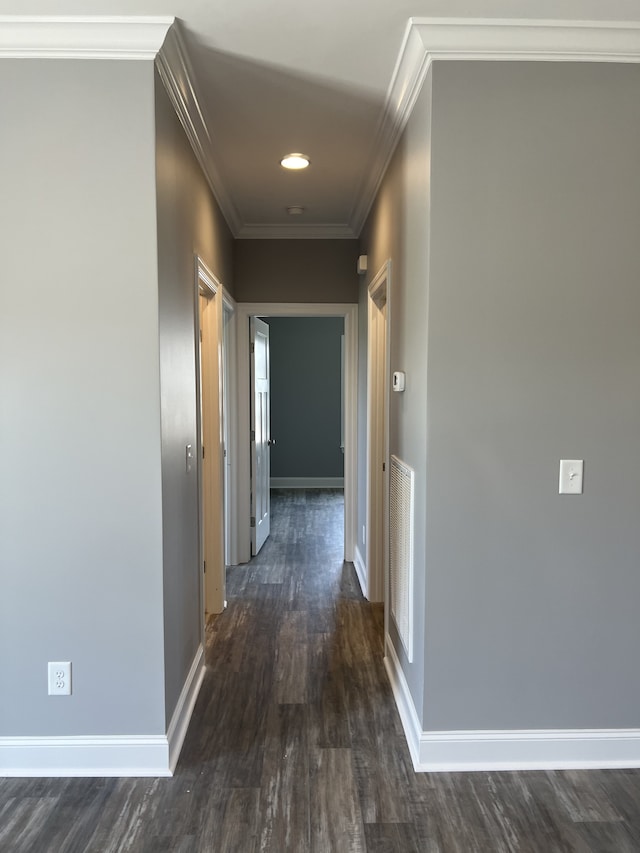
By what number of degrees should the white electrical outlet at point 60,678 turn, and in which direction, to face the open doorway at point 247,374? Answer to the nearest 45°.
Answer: approximately 135° to its left

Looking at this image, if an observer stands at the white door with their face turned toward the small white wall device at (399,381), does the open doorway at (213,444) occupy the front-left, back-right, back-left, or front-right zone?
front-right

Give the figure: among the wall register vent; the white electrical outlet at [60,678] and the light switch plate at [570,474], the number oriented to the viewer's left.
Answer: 1

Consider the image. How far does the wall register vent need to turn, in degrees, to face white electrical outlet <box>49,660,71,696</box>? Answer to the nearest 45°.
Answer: approximately 45° to its left

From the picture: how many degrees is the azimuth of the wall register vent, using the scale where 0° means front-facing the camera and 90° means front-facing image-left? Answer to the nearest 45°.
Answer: approximately 90°

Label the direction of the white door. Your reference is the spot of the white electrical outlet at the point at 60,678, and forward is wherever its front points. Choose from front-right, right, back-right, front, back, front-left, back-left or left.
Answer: back-left

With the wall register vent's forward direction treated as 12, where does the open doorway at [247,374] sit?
The open doorway is roughly at 2 o'clock from the wall register vent.

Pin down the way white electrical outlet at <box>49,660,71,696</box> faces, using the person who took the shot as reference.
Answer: facing the viewer

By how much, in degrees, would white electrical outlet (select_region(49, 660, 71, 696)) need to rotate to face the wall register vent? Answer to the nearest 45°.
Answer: approximately 90° to its left

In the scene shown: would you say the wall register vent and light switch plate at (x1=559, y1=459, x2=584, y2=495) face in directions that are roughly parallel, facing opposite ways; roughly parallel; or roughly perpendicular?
roughly perpendicular

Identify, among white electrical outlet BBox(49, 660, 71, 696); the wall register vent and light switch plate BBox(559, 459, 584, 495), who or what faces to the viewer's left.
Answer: the wall register vent

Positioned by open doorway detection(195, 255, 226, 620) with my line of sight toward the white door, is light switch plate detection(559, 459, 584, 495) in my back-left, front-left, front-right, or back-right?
back-right

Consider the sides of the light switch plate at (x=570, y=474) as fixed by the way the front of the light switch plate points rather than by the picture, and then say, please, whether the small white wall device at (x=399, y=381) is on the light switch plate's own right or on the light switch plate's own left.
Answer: on the light switch plate's own right

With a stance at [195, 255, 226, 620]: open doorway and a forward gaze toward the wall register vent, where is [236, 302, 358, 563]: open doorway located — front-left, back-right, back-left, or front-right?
back-left

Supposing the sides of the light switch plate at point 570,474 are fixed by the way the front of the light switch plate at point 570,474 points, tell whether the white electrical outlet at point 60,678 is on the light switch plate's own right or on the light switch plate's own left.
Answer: on the light switch plate's own right
